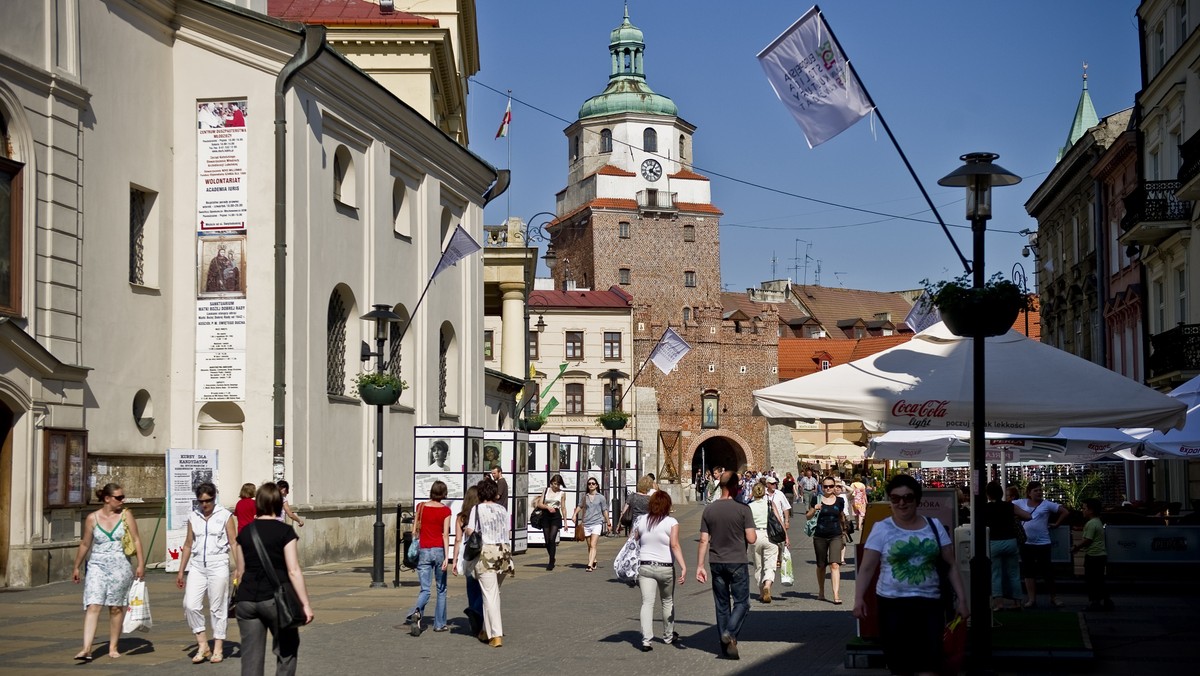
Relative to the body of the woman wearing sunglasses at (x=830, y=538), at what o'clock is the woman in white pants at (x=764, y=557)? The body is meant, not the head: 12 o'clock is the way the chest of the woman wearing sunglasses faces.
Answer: The woman in white pants is roughly at 3 o'clock from the woman wearing sunglasses.

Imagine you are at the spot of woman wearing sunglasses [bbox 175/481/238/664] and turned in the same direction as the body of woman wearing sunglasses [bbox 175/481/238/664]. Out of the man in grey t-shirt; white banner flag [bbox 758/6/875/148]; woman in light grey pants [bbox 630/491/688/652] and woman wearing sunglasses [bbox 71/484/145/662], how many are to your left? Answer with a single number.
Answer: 3

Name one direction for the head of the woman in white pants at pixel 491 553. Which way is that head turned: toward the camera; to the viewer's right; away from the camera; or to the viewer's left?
away from the camera

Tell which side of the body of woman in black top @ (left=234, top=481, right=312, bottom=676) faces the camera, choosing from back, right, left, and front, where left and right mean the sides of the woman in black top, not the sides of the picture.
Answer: back

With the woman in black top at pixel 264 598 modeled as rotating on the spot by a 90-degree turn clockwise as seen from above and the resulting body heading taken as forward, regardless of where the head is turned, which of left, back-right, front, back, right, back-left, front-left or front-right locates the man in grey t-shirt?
front-left

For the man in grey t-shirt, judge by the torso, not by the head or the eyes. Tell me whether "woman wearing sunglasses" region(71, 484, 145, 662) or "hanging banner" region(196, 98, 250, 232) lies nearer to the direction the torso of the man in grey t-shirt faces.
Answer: the hanging banner

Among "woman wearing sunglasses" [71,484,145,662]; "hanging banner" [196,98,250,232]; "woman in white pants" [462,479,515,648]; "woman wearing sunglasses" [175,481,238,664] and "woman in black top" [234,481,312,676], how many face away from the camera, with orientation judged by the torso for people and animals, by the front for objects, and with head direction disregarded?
2

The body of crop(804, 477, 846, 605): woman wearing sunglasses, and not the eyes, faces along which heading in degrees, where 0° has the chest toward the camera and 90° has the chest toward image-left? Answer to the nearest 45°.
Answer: approximately 0°

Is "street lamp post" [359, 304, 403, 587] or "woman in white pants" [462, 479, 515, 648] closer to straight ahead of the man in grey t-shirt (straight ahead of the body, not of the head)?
the street lamp post

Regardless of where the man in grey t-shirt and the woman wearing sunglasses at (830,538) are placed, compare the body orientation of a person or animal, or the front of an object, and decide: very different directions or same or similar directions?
very different directions

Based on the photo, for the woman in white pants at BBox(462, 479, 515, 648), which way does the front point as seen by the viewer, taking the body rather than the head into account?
away from the camera

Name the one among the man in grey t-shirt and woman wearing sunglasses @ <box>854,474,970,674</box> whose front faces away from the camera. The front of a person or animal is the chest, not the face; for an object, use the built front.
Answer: the man in grey t-shirt

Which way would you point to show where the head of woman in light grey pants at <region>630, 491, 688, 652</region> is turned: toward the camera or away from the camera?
away from the camera
